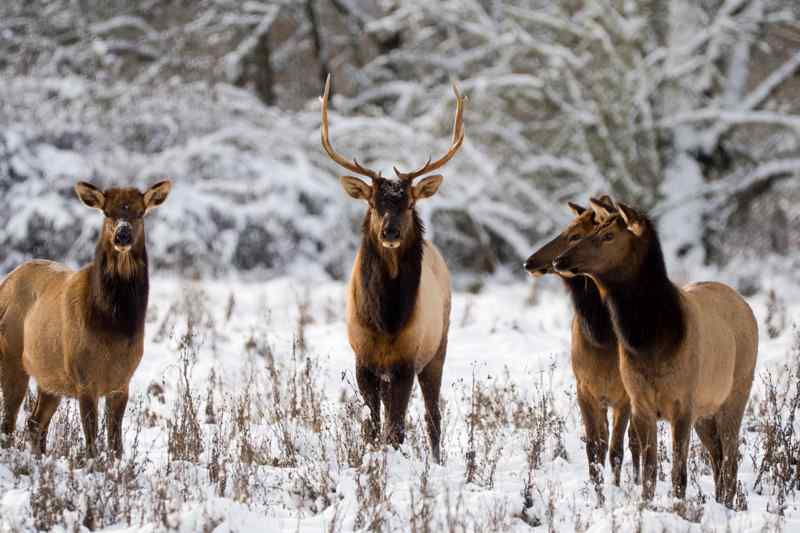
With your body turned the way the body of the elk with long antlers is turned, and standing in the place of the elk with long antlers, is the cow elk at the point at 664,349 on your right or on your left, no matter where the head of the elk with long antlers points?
on your left

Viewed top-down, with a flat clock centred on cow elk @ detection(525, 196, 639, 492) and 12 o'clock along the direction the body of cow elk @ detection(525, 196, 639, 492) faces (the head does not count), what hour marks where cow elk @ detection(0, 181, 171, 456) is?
cow elk @ detection(0, 181, 171, 456) is roughly at 1 o'clock from cow elk @ detection(525, 196, 639, 492).

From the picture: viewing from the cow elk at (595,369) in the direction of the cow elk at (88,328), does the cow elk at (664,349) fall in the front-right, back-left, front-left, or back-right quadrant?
back-left

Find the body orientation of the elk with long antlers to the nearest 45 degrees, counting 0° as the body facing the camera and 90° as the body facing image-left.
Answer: approximately 0°

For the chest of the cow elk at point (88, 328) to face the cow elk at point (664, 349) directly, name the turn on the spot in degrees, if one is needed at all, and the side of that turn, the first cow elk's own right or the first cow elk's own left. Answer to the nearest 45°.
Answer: approximately 45° to the first cow elk's own left

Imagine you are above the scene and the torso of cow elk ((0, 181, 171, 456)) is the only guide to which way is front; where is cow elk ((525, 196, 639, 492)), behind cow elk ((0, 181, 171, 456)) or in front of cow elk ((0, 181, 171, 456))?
in front

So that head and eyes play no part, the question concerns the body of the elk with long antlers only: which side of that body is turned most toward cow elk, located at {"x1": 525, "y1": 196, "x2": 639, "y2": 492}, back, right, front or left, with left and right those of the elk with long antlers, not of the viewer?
left
